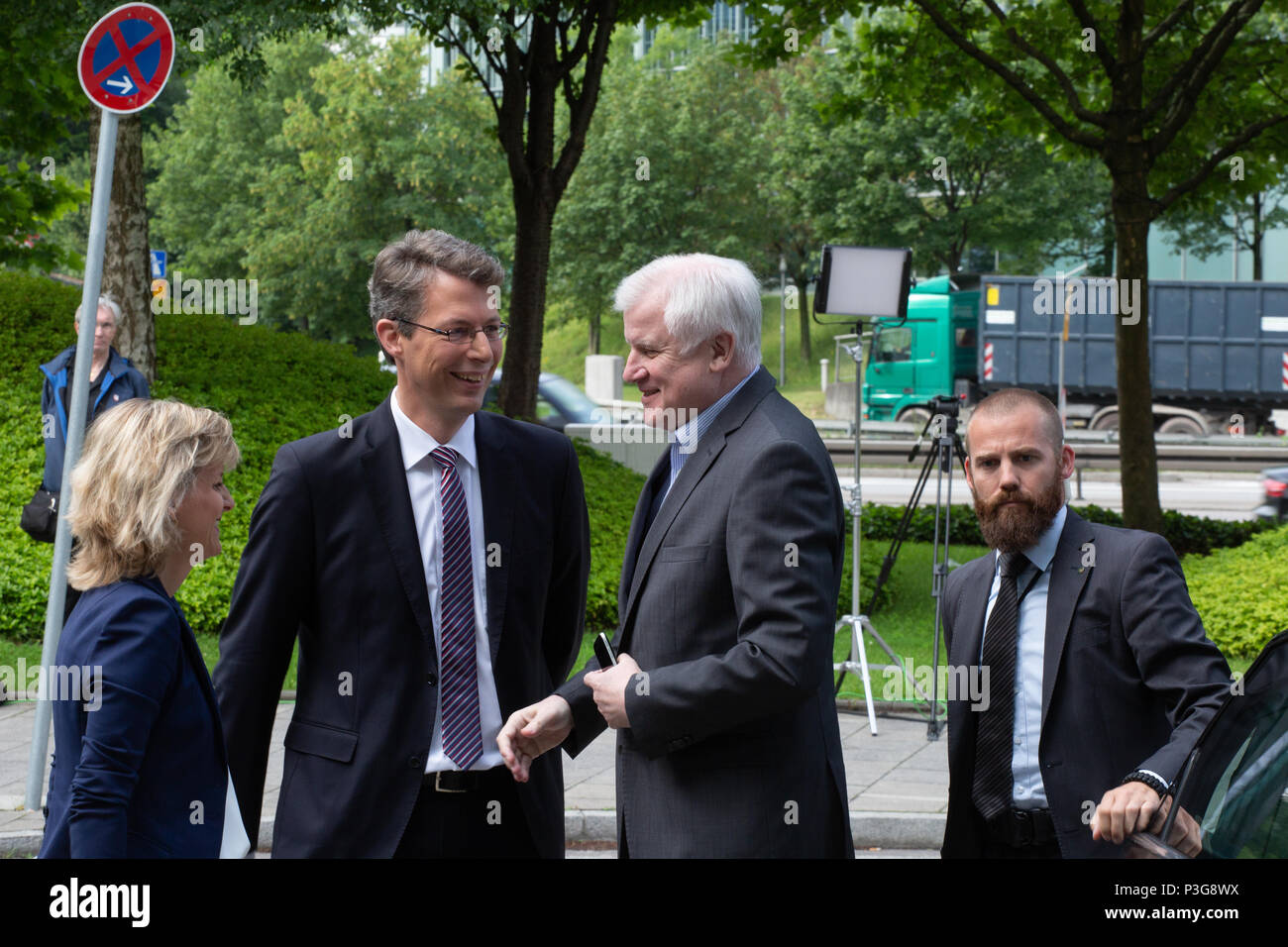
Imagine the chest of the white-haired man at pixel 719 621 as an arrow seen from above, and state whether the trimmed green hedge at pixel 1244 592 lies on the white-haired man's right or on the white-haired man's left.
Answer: on the white-haired man's right

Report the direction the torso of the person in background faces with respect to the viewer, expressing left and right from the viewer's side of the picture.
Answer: facing the viewer

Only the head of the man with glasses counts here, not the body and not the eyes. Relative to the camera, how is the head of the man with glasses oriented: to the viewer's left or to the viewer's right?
to the viewer's right

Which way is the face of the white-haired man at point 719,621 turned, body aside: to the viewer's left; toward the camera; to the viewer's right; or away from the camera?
to the viewer's left

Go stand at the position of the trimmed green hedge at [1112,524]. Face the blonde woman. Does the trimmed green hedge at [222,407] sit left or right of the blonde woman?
right

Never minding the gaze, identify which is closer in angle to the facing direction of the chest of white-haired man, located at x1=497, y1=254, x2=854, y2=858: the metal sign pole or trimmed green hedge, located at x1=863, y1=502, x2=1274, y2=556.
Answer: the metal sign pole

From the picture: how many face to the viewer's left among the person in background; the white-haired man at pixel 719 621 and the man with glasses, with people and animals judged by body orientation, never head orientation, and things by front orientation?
1

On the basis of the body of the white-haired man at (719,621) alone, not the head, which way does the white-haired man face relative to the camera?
to the viewer's left

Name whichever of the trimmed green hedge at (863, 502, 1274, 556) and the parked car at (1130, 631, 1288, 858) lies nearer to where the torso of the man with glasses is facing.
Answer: the parked car

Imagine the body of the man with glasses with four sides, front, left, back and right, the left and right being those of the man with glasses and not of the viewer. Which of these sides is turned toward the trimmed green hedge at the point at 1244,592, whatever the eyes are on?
left

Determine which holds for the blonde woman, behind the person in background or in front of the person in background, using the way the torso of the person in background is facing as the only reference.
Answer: in front

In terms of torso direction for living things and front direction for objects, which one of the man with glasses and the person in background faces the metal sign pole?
the person in background

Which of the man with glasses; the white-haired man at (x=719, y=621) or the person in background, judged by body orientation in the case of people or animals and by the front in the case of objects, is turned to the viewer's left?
the white-haired man

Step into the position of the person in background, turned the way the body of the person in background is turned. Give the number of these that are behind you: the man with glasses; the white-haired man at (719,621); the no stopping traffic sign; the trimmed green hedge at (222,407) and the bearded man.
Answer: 1

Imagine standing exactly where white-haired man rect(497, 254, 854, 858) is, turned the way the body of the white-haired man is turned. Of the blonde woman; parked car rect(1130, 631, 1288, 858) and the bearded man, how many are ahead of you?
1

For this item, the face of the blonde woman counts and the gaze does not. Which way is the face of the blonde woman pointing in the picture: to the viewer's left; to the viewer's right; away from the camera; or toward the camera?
to the viewer's right

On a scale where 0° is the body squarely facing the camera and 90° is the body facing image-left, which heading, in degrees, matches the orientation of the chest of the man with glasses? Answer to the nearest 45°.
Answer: approximately 315°

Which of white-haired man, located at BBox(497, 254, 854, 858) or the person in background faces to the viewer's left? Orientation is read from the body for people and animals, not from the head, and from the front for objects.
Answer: the white-haired man

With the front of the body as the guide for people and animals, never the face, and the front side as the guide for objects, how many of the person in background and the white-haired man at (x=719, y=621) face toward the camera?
1
